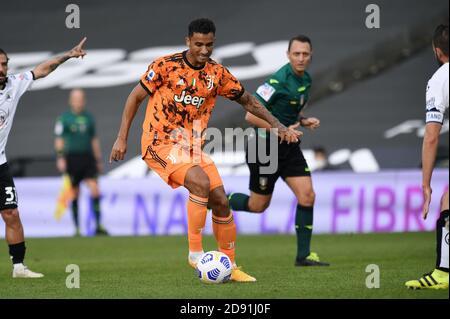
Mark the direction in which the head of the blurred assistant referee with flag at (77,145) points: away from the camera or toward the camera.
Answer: toward the camera

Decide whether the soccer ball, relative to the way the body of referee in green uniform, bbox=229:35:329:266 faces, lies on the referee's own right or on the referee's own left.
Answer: on the referee's own right

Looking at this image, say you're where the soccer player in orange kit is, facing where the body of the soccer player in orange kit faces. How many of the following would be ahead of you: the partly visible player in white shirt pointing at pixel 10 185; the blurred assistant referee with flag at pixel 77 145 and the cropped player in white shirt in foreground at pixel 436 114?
1

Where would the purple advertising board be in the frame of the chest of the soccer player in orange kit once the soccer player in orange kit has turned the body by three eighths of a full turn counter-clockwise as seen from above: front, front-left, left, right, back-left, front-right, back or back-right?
front

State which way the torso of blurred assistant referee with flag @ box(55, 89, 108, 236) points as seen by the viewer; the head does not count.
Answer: toward the camera

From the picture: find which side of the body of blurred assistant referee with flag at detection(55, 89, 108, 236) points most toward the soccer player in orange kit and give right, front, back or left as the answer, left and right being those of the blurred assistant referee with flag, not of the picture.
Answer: front

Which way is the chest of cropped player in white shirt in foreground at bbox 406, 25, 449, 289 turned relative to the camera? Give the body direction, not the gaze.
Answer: to the viewer's left

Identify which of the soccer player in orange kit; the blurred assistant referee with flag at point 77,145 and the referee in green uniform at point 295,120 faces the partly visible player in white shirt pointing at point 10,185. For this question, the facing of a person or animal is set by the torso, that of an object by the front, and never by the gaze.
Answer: the blurred assistant referee with flag at point 77,145

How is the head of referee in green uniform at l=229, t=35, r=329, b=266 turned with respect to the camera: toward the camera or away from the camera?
toward the camera

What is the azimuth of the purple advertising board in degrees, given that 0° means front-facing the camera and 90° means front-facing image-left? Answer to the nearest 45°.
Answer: approximately 0°

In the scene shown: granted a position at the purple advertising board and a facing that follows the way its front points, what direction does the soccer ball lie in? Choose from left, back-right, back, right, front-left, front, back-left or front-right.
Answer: front

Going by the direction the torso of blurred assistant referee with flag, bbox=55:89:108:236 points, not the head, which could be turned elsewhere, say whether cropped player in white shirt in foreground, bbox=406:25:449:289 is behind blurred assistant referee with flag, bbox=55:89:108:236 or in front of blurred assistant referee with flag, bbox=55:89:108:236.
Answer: in front
